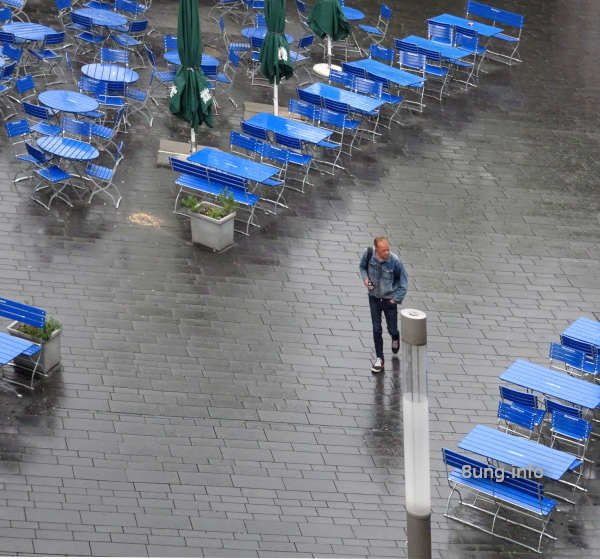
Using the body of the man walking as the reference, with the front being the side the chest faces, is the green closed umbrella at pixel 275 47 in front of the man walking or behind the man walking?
behind

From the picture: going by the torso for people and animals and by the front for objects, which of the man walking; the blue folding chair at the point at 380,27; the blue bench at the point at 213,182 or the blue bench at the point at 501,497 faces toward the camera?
the man walking

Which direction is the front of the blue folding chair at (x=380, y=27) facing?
to the viewer's left

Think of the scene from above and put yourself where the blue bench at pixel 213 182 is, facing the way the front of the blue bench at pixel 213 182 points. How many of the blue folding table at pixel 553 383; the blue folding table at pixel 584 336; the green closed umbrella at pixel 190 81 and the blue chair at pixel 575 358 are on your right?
3

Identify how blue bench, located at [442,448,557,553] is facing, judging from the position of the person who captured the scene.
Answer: facing away from the viewer and to the right of the viewer

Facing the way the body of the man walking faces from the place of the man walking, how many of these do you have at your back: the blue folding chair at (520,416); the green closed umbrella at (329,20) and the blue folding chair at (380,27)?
2

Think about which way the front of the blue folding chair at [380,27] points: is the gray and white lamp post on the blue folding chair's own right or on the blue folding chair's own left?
on the blue folding chair's own left

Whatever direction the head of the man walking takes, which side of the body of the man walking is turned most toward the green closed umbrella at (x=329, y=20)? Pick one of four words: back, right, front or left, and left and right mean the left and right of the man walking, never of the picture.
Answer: back

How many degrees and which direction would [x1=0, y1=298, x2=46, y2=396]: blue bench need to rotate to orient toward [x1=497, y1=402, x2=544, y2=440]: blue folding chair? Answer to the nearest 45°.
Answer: approximately 90° to its left
